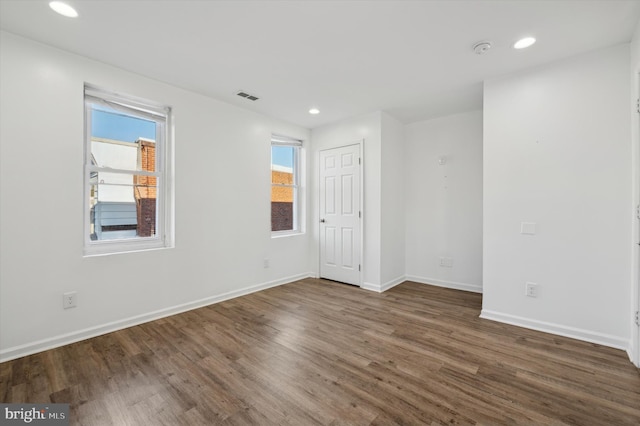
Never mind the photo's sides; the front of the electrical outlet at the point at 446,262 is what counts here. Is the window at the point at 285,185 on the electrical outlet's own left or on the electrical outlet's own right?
on the electrical outlet's own right

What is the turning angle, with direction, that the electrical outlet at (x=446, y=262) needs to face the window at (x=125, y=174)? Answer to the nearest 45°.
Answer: approximately 45° to its right

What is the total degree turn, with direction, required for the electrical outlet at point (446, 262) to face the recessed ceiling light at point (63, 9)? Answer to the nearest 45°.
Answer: approximately 45° to its right

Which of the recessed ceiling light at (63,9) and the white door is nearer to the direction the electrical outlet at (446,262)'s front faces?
the recessed ceiling light

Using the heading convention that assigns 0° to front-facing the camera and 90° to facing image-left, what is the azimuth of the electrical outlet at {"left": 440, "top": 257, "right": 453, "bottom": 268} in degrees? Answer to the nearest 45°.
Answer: approximately 0°

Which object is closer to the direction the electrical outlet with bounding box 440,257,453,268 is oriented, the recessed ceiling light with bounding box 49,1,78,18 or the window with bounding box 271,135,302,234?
the recessed ceiling light
